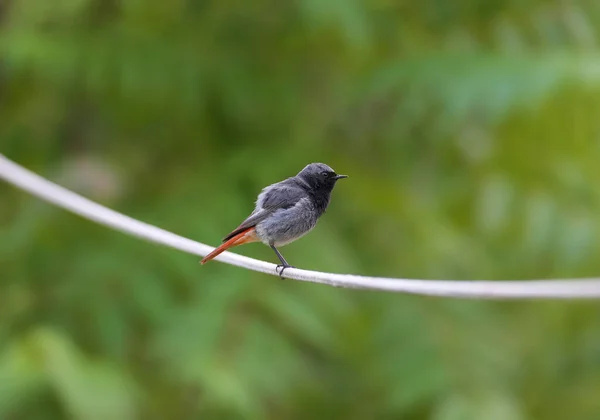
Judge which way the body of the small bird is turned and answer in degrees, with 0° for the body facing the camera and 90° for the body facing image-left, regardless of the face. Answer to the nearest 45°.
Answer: approximately 270°
